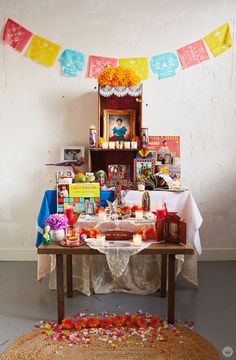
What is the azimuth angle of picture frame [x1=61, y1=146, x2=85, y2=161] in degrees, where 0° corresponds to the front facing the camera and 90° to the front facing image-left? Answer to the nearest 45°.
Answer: approximately 0°

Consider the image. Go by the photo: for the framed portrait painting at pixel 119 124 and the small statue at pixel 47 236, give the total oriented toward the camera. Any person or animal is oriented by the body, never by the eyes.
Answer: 2

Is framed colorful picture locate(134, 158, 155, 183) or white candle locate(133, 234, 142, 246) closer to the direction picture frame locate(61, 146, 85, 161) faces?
the white candle
